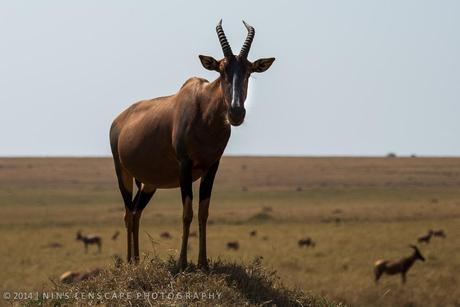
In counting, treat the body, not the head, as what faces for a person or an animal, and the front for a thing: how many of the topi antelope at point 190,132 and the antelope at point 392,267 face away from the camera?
0

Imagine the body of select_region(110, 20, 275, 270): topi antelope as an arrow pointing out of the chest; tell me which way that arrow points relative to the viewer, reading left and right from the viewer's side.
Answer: facing the viewer and to the right of the viewer

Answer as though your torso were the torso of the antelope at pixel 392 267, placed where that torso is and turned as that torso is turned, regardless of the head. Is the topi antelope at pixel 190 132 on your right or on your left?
on your right

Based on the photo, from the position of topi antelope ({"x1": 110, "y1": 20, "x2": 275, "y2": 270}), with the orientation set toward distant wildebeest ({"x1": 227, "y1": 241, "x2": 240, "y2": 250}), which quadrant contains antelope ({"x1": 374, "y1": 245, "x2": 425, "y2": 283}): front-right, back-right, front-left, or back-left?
front-right

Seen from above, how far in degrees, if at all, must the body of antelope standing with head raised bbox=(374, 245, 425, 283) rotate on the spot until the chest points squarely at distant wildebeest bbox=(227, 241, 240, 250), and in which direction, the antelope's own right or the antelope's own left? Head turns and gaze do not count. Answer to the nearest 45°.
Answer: approximately 135° to the antelope's own left

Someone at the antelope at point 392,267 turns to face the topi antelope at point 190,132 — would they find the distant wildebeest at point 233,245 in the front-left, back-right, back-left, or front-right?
back-right

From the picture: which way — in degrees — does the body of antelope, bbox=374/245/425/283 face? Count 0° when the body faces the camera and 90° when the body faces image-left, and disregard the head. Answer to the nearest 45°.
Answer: approximately 270°

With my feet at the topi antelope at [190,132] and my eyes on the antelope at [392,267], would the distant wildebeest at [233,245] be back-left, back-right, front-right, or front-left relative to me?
front-left

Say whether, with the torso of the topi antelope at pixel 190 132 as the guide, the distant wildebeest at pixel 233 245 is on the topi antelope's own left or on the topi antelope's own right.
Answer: on the topi antelope's own left

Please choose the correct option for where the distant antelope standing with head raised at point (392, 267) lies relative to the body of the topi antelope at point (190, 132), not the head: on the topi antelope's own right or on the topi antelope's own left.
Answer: on the topi antelope's own left

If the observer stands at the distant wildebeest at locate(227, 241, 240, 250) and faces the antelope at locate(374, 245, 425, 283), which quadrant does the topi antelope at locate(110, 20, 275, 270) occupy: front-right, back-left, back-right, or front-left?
front-right
